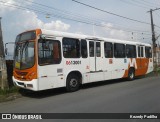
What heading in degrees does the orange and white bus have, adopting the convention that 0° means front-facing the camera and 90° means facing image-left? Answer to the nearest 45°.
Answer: approximately 45°
